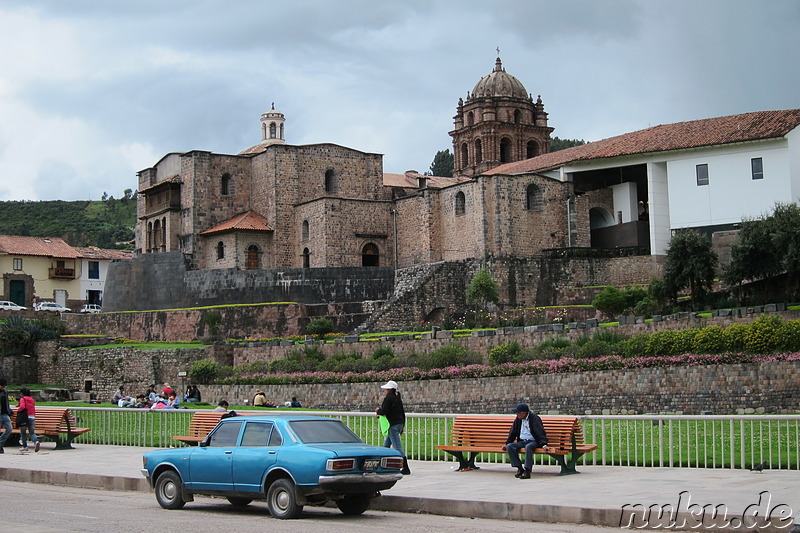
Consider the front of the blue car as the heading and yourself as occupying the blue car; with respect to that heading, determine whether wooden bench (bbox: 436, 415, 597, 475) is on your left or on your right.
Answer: on your right

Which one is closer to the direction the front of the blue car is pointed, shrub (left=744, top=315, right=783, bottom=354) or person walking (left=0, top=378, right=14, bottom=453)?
the person walking

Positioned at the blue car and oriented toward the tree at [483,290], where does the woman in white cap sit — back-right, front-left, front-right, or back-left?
front-right

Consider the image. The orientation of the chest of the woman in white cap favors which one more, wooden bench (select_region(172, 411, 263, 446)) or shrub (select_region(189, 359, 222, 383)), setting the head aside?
the wooden bench

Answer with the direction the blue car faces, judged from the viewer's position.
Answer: facing away from the viewer and to the left of the viewer

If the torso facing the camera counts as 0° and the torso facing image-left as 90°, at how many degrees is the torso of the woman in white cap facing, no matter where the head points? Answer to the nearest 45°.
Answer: approximately 90°

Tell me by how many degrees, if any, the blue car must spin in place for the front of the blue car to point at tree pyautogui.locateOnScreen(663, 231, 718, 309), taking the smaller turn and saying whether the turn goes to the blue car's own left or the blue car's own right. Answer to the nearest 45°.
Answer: approximately 90° to the blue car's own right

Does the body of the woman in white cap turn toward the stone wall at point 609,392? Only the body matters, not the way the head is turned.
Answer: no

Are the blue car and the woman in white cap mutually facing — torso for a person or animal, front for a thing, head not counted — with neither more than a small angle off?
no

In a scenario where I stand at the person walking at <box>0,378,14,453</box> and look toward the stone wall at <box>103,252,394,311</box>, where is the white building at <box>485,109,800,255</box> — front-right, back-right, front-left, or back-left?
front-right

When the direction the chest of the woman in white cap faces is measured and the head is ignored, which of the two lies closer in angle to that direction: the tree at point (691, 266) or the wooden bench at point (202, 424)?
the wooden bench

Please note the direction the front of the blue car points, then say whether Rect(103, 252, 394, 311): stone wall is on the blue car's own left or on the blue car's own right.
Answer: on the blue car's own right

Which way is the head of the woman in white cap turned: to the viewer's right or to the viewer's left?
to the viewer's left
